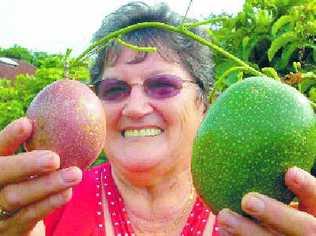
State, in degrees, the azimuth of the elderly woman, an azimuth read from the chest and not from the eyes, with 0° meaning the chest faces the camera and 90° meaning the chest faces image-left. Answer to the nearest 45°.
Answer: approximately 0°
